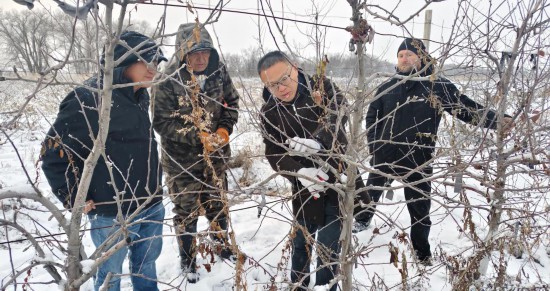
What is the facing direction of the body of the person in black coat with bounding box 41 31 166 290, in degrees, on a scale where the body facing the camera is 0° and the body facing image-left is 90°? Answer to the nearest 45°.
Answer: approximately 315°
